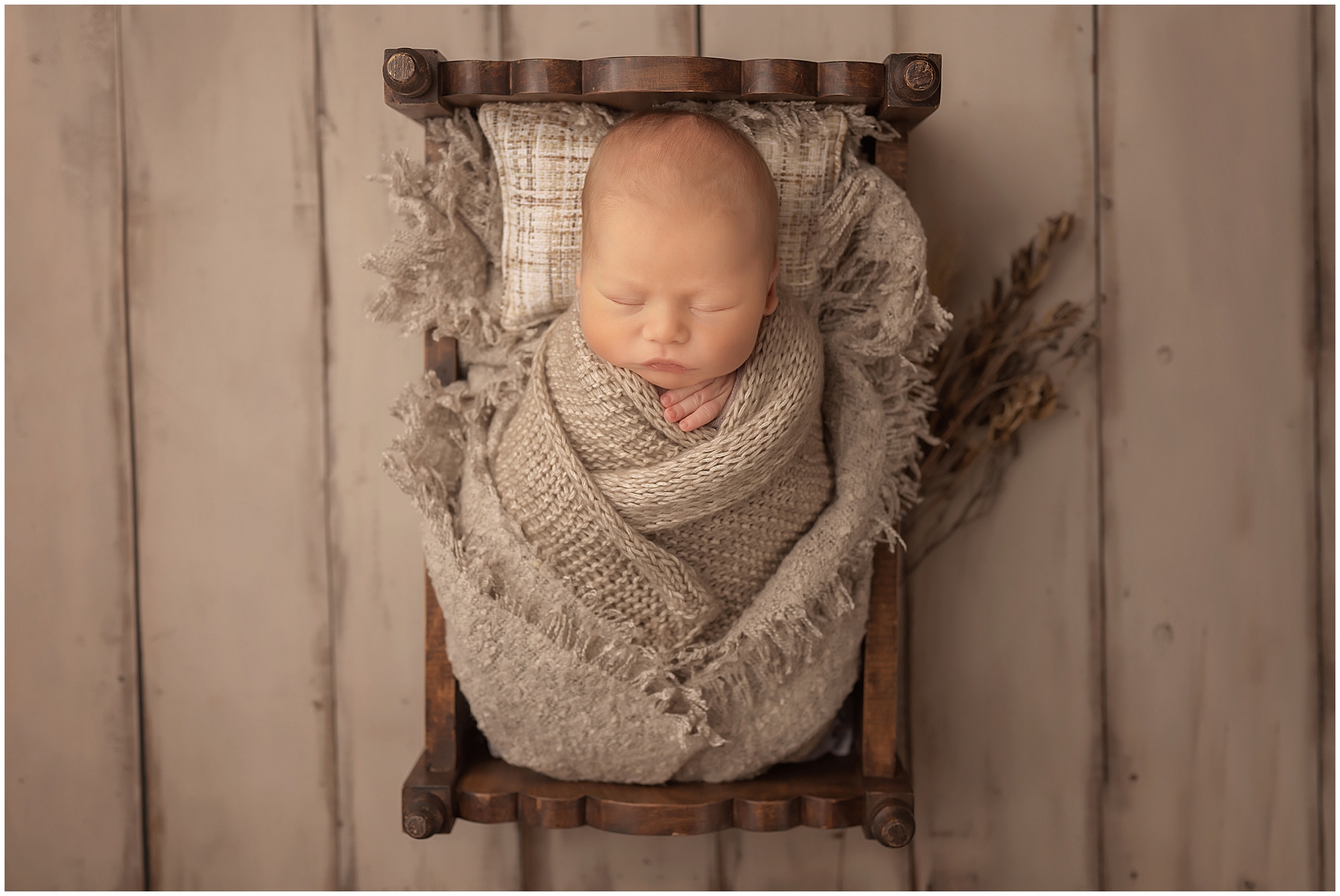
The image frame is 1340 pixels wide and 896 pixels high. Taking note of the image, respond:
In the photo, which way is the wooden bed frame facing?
toward the camera
